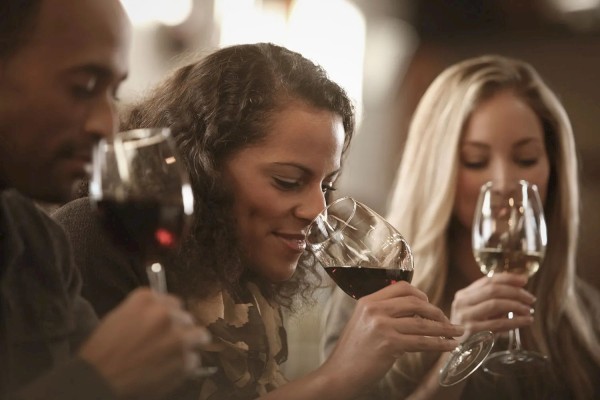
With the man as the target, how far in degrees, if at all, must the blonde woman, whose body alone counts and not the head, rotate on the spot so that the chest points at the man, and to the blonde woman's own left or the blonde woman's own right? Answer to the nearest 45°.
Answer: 0° — they already face them

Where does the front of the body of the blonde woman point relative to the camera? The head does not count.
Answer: toward the camera

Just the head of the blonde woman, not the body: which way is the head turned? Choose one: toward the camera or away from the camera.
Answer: toward the camera
